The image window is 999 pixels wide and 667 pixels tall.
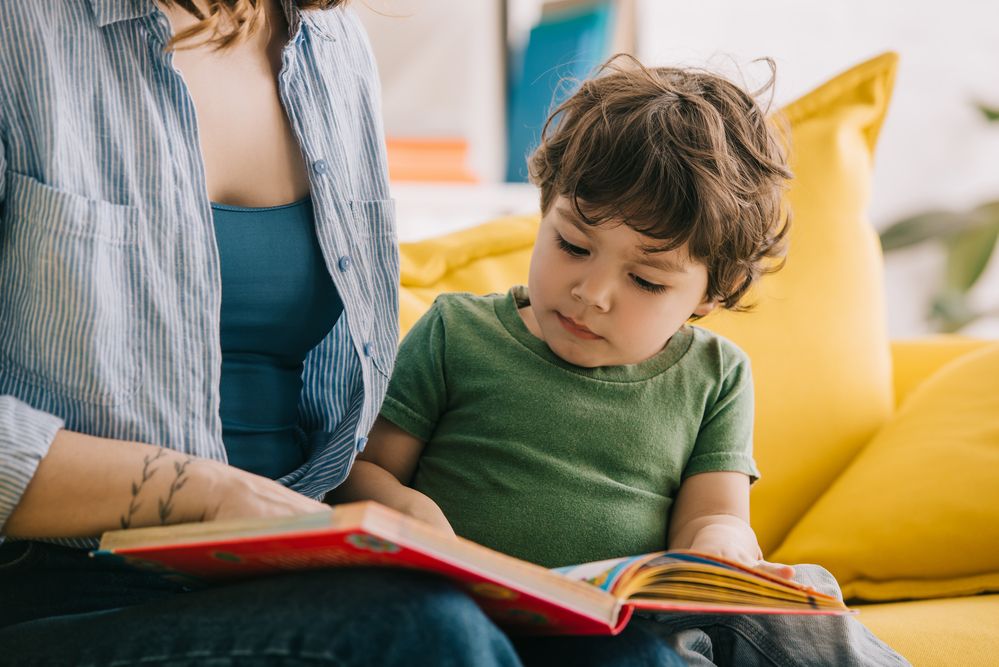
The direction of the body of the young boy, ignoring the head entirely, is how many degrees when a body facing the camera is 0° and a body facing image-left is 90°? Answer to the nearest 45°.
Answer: approximately 0°

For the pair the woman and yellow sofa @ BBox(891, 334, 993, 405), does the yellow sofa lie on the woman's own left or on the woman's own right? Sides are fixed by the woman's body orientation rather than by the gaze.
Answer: on the woman's own left

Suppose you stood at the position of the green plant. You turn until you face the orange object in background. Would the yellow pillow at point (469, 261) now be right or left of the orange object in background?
left

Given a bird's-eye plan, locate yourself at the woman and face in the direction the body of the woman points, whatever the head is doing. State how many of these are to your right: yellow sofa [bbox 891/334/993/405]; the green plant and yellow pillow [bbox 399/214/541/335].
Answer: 0

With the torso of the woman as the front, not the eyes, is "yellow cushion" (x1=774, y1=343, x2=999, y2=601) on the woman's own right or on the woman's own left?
on the woman's own left

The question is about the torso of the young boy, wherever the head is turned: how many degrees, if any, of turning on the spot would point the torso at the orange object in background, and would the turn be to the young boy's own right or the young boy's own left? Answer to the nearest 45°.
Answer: approximately 180°

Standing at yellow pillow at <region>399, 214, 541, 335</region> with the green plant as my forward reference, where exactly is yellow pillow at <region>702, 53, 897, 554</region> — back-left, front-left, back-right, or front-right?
front-right

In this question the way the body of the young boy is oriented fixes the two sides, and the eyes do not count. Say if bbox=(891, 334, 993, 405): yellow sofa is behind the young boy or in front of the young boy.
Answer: behind

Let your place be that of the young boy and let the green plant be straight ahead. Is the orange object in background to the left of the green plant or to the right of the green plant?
left

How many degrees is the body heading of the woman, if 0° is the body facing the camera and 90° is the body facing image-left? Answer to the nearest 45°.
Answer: approximately 315°

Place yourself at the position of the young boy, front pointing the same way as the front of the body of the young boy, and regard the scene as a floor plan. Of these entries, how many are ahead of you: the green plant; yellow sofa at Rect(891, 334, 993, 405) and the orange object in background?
0

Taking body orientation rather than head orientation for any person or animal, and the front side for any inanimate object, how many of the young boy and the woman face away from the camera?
0

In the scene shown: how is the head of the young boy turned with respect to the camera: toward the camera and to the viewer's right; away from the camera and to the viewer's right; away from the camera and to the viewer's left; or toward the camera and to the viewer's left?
toward the camera and to the viewer's left
